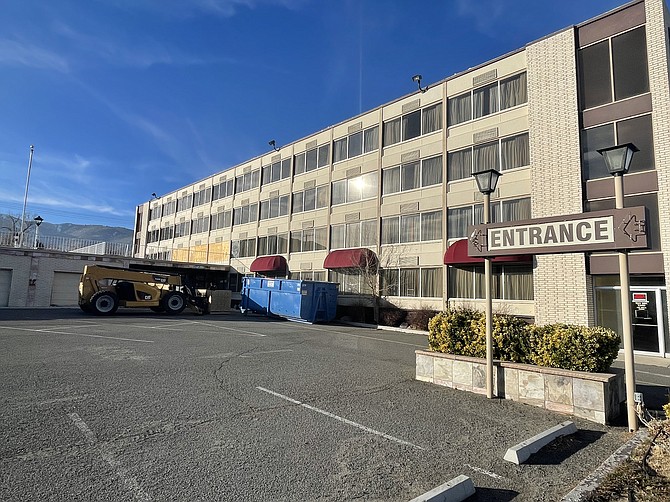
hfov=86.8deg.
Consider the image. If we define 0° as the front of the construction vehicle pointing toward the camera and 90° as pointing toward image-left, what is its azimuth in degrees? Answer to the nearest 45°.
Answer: approximately 270°

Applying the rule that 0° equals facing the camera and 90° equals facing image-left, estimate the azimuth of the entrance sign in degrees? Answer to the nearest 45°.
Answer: approximately 45°

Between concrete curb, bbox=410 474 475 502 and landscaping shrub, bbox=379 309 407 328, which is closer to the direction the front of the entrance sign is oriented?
the concrete curb

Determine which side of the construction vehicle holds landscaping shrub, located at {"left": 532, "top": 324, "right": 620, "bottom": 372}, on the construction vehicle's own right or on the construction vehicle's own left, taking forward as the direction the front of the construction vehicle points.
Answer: on the construction vehicle's own right

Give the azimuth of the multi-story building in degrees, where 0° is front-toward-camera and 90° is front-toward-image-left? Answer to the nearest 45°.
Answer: approximately 45°

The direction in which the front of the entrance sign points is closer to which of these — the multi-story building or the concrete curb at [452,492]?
the concrete curb

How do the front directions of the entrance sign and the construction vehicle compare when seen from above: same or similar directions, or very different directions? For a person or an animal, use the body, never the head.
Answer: very different directions

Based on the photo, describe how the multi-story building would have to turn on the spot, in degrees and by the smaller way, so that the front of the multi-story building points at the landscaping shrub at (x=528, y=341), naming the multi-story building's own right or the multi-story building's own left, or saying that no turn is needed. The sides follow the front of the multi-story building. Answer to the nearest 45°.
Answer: approximately 45° to the multi-story building's own left

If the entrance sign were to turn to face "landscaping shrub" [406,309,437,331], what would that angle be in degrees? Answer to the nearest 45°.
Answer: approximately 90° to its right

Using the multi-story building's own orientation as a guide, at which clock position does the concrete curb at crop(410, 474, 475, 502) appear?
The concrete curb is roughly at 11 o'clock from the multi-story building.

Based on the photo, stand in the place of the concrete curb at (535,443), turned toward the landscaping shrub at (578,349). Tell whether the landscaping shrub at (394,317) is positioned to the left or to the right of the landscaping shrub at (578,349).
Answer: left
